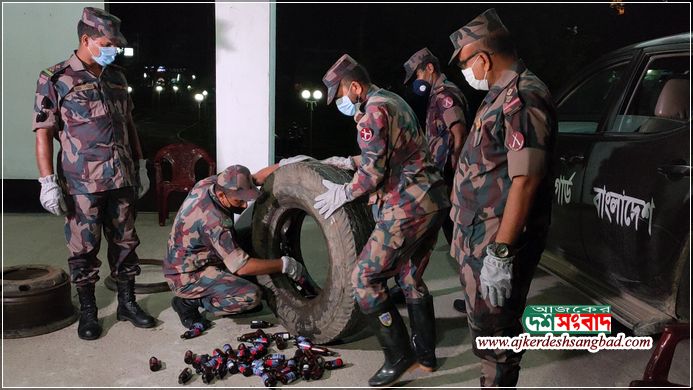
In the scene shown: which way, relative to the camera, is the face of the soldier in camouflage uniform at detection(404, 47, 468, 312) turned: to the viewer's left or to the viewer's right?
to the viewer's left

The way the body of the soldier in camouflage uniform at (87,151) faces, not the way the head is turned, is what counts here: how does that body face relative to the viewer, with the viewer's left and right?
facing the viewer and to the right of the viewer

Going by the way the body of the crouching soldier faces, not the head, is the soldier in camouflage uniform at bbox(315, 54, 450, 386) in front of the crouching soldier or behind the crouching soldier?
in front

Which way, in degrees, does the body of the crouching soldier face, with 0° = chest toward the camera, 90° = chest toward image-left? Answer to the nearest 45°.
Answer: approximately 270°

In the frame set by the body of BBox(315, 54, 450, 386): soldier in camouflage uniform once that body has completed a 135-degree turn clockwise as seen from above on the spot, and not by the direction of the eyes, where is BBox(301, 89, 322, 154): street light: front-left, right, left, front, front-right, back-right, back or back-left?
front-left

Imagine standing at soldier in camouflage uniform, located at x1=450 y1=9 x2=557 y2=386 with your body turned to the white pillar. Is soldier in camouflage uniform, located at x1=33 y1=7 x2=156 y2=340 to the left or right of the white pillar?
left

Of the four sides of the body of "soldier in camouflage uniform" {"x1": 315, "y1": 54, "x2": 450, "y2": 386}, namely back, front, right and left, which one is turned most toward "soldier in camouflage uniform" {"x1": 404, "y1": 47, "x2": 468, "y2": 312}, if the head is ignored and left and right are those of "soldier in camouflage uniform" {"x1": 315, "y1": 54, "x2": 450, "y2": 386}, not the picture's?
right

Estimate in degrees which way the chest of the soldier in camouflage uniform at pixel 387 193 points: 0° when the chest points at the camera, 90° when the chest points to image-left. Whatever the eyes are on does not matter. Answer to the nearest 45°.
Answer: approximately 90°

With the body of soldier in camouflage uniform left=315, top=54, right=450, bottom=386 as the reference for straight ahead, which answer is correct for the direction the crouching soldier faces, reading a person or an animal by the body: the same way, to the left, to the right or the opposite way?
the opposite way

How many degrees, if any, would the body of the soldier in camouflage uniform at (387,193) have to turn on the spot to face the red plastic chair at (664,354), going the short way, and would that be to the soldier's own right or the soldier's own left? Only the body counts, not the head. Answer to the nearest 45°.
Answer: approximately 180°

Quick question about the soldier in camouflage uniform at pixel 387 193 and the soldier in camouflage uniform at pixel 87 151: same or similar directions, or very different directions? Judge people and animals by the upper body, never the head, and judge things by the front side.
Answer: very different directions

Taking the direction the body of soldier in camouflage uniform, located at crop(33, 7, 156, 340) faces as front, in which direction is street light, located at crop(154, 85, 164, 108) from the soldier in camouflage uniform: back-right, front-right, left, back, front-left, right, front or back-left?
back-left

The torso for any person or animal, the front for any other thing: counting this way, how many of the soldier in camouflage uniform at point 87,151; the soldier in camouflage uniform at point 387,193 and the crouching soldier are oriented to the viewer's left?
1

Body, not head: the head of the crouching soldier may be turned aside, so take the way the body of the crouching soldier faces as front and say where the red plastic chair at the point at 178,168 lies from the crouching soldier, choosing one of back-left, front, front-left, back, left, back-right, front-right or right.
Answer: left

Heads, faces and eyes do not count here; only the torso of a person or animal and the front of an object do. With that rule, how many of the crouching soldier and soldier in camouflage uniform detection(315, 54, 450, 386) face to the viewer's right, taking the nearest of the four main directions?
1

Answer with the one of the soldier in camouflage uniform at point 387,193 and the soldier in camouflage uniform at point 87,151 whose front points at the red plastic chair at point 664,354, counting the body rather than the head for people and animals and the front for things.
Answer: the soldier in camouflage uniform at point 87,151

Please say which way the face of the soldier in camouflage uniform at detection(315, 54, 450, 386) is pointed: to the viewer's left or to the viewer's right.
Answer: to the viewer's left
